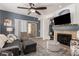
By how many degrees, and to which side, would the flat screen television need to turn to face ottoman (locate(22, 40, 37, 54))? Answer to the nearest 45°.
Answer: approximately 45° to its right

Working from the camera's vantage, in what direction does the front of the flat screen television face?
facing the viewer and to the left of the viewer
